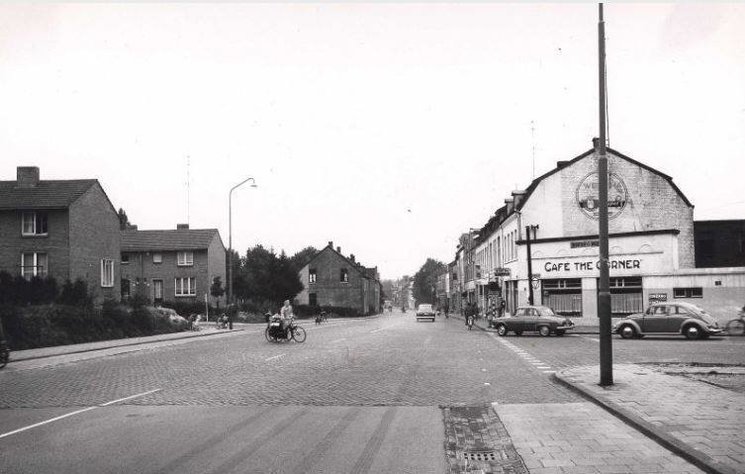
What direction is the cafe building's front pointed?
toward the camera

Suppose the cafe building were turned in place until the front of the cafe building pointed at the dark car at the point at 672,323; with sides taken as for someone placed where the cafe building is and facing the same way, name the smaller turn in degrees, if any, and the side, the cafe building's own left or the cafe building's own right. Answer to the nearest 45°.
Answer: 0° — it already faces it

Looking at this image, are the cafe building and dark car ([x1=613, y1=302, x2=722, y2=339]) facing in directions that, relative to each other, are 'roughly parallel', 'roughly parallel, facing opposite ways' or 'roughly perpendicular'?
roughly perpendicular

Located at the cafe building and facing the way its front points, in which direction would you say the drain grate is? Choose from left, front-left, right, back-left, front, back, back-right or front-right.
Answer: front

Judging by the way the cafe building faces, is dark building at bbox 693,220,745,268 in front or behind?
behind

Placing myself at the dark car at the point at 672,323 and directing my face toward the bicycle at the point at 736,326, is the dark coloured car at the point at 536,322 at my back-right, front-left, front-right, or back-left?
back-left
